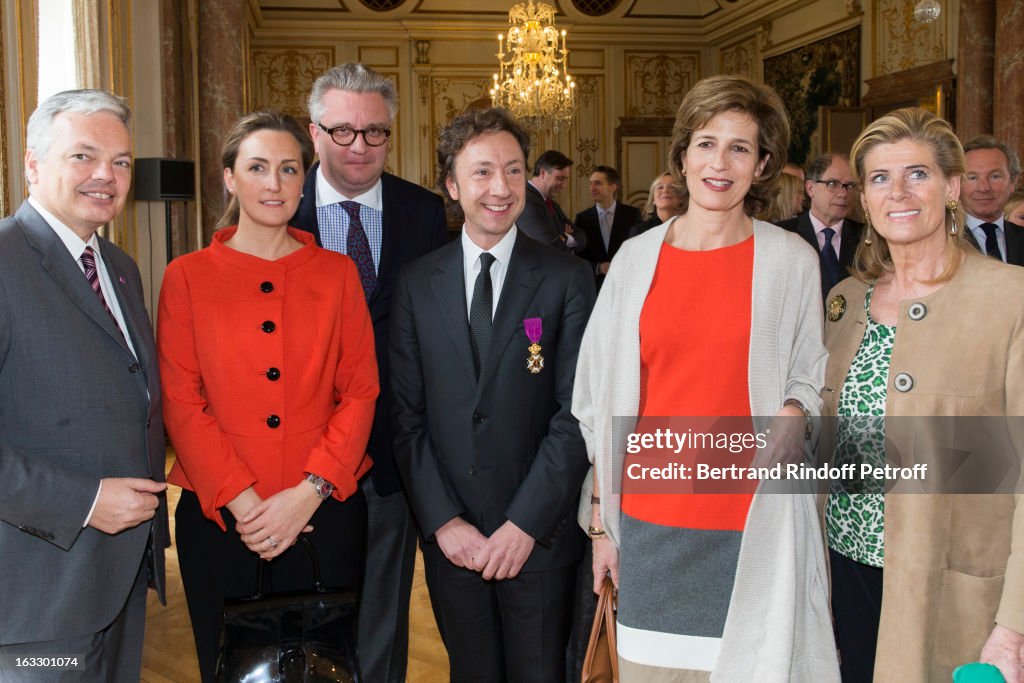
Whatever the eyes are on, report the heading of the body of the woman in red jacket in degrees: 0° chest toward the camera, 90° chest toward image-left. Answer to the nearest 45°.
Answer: approximately 0°

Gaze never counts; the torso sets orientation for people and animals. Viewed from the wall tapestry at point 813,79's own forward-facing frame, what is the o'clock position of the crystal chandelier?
The crystal chandelier is roughly at 12 o'clock from the wall tapestry.

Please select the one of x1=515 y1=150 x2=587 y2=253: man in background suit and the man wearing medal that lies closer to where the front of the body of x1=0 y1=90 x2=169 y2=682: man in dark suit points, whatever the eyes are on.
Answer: the man wearing medal

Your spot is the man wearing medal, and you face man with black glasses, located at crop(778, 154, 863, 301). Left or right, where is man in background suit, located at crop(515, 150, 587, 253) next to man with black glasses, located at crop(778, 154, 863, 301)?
left

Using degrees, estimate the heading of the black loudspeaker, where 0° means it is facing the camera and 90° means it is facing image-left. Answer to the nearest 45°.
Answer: approximately 315°

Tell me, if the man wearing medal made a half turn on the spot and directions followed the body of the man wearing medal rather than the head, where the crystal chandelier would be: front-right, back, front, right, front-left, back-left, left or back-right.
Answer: front

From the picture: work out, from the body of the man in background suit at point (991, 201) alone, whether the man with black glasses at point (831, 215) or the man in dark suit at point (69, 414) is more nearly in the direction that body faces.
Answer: the man in dark suit

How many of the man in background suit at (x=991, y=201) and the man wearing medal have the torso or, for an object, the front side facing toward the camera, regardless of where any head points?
2

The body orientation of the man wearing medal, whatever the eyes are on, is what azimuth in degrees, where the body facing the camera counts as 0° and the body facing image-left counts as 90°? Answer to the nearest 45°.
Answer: approximately 0°

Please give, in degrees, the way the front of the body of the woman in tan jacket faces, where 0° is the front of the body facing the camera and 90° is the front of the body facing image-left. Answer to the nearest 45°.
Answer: approximately 45°
